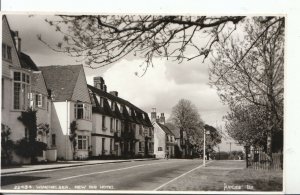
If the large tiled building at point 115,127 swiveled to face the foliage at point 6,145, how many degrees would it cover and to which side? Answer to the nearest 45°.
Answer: approximately 90° to its right

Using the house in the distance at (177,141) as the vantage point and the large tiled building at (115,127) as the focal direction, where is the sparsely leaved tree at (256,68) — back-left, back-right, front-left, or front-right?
front-left

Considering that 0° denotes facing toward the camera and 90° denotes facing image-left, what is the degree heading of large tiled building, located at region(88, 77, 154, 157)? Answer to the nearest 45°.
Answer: approximately 315°

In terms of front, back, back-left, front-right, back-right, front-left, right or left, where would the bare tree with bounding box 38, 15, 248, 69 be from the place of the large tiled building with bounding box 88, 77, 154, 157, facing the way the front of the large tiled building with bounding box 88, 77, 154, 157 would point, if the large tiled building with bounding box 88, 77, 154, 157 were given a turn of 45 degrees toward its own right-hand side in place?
front

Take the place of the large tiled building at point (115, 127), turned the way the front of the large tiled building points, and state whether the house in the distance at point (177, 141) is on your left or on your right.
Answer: on your left

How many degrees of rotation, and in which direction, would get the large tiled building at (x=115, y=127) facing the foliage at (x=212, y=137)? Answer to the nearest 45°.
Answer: approximately 45° to its left

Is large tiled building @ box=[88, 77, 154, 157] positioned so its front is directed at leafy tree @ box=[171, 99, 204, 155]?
no

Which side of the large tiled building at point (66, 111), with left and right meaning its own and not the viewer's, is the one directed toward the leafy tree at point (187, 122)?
left

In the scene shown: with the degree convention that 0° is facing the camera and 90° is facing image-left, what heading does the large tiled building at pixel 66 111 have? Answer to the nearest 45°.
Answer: approximately 315°

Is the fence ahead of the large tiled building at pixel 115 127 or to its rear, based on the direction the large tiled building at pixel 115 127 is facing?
ahead

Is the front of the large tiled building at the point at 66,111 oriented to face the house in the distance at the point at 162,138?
no
